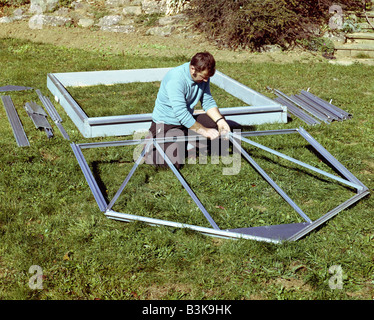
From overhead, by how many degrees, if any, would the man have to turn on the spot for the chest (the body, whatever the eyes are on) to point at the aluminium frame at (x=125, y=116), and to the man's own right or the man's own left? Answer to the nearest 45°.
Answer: approximately 180°

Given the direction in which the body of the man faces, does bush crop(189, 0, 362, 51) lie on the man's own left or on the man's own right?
on the man's own left

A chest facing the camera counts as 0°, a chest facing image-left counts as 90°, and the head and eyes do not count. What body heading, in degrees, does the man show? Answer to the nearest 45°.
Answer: approximately 315°
